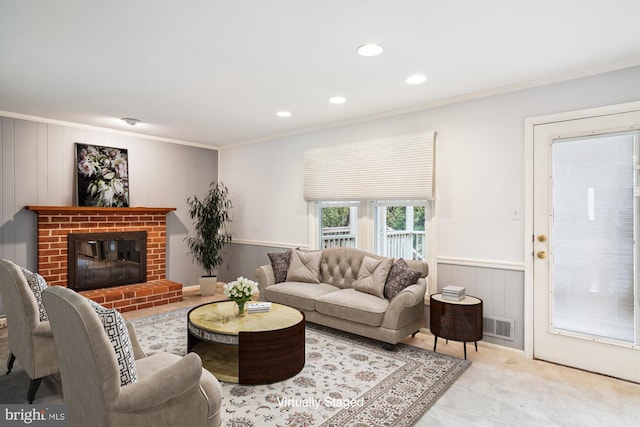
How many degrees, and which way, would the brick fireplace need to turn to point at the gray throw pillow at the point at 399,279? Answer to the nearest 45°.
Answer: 0° — it already faces it

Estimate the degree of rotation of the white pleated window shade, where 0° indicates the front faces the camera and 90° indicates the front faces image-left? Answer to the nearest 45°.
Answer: approximately 45°

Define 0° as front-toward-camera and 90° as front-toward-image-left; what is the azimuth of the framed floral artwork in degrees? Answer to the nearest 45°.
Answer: approximately 315°

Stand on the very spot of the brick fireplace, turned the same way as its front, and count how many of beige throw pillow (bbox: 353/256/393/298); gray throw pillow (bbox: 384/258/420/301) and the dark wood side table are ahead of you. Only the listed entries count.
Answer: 3

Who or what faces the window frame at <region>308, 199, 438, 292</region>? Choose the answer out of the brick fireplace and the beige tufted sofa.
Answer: the brick fireplace

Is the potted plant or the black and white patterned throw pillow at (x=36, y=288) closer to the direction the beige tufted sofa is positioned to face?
the black and white patterned throw pillow

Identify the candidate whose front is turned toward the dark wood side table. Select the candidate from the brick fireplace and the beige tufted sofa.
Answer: the brick fireplace
